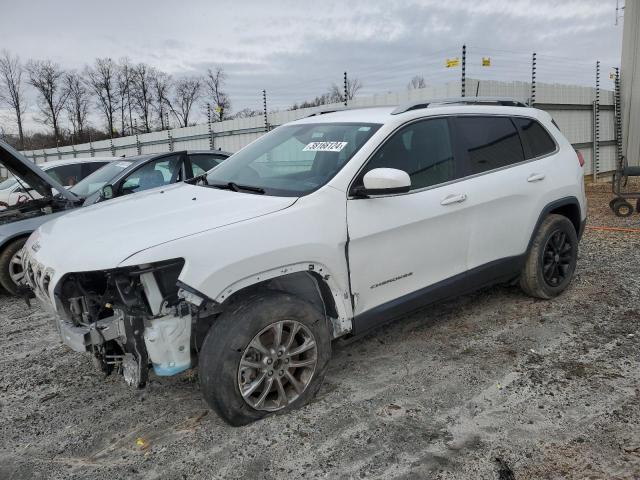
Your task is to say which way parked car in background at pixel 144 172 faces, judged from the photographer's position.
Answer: facing the viewer and to the left of the viewer

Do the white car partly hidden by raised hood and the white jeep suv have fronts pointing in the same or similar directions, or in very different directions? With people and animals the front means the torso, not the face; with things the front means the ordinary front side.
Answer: same or similar directions

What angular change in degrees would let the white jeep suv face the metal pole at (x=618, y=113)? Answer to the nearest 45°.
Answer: approximately 180°

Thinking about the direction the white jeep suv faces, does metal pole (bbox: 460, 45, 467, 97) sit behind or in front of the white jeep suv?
behind

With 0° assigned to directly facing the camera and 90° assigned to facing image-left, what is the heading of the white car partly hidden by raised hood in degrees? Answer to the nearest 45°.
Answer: approximately 45°

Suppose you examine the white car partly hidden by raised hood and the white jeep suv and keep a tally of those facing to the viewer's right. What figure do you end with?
0

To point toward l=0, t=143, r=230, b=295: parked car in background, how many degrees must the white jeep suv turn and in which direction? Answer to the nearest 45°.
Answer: approximately 90° to its right

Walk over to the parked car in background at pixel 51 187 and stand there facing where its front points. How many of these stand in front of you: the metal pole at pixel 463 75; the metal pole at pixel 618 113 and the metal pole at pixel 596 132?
0
